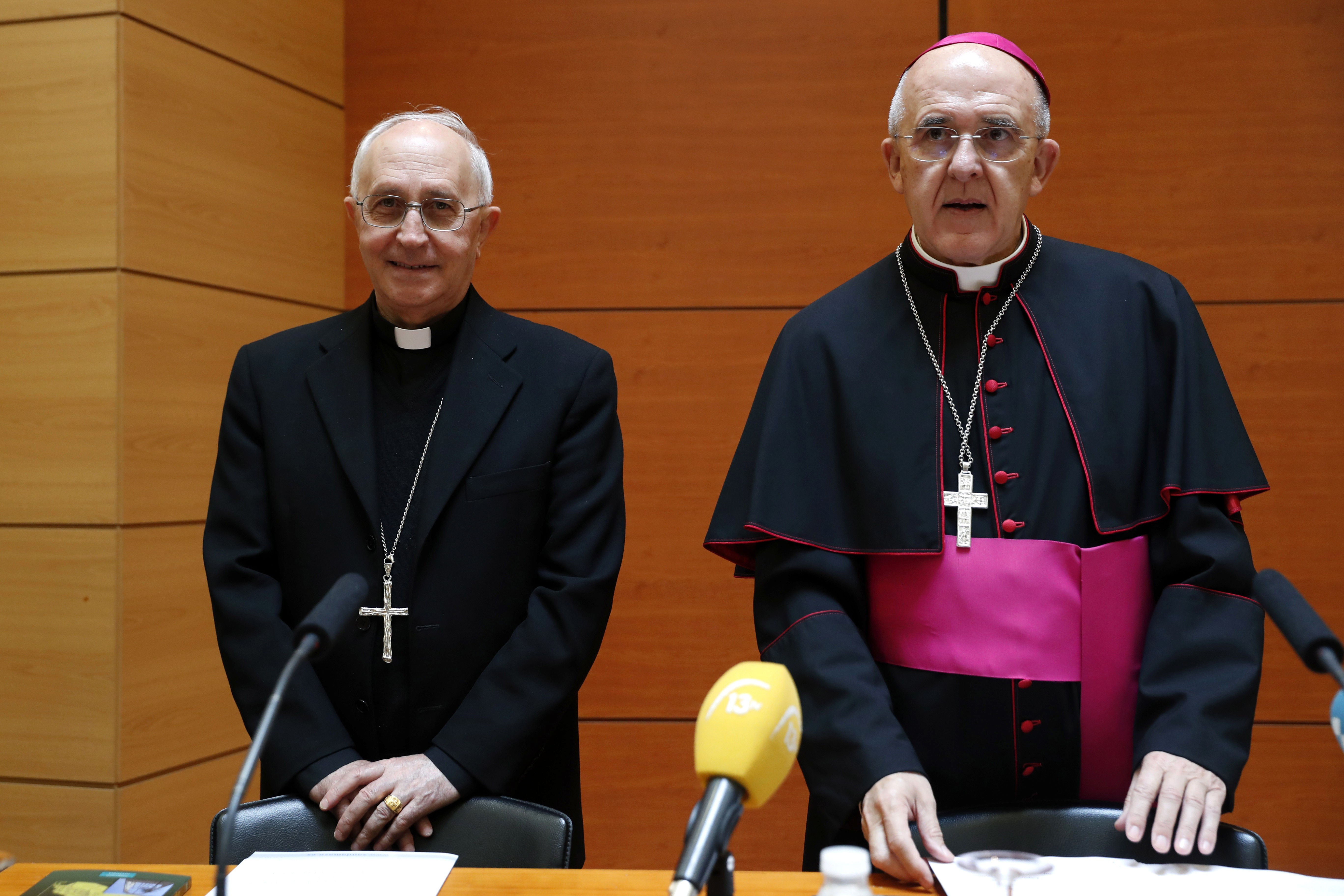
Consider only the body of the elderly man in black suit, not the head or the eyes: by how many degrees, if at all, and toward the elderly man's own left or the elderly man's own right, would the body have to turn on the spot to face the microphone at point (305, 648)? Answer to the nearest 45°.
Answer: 0° — they already face it

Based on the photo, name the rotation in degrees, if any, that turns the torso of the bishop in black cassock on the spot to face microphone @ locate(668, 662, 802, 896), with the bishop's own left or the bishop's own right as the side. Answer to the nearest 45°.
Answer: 0° — they already face it

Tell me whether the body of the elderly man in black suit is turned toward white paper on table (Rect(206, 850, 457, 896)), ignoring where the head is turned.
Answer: yes

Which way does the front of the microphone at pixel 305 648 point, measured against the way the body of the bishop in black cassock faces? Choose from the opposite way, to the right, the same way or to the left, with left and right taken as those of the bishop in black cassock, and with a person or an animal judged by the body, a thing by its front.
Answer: the opposite way

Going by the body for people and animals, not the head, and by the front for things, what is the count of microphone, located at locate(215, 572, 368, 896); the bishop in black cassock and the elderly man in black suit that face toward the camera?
2

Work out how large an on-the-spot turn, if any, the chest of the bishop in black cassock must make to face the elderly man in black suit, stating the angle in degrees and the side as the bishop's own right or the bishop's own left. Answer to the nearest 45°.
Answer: approximately 90° to the bishop's own right

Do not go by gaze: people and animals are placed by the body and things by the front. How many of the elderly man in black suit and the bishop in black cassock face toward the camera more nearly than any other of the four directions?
2

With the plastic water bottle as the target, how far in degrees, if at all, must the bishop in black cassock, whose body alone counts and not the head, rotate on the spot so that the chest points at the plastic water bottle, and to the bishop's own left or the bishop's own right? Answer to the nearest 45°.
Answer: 0° — they already face it

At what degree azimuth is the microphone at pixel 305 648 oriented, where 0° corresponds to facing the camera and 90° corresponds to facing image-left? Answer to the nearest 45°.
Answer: approximately 225°
